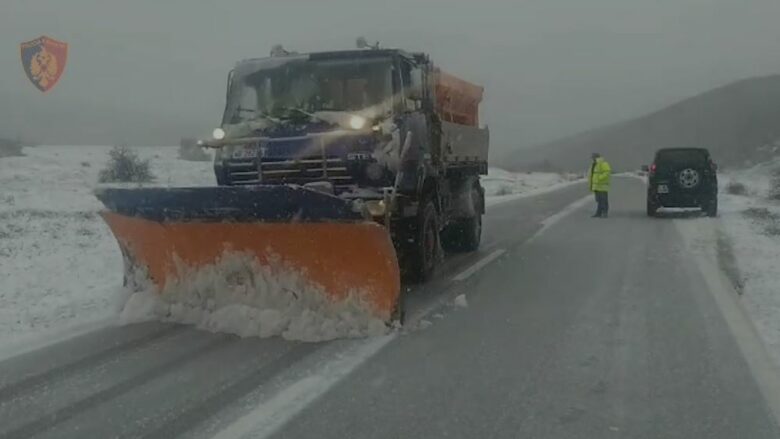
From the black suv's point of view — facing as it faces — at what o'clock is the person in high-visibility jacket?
The person in high-visibility jacket is roughly at 8 o'clock from the black suv.

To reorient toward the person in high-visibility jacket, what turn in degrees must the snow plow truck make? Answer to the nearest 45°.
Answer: approximately 180°

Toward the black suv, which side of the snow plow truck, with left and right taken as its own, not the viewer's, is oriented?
back

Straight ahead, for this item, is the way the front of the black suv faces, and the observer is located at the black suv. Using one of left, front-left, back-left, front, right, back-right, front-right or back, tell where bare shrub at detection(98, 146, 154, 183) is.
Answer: left

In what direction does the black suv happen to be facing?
away from the camera

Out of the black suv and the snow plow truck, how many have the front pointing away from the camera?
1

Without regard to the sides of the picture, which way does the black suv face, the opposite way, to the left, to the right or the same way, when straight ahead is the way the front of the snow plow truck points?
the opposite way

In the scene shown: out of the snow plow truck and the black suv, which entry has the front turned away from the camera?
the black suv

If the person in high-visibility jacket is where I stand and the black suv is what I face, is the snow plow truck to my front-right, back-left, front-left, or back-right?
back-right

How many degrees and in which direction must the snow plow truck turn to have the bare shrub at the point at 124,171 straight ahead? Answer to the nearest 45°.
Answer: approximately 135° to its right

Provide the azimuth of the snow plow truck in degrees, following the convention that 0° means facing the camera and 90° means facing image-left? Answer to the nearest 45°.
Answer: approximately 45°
